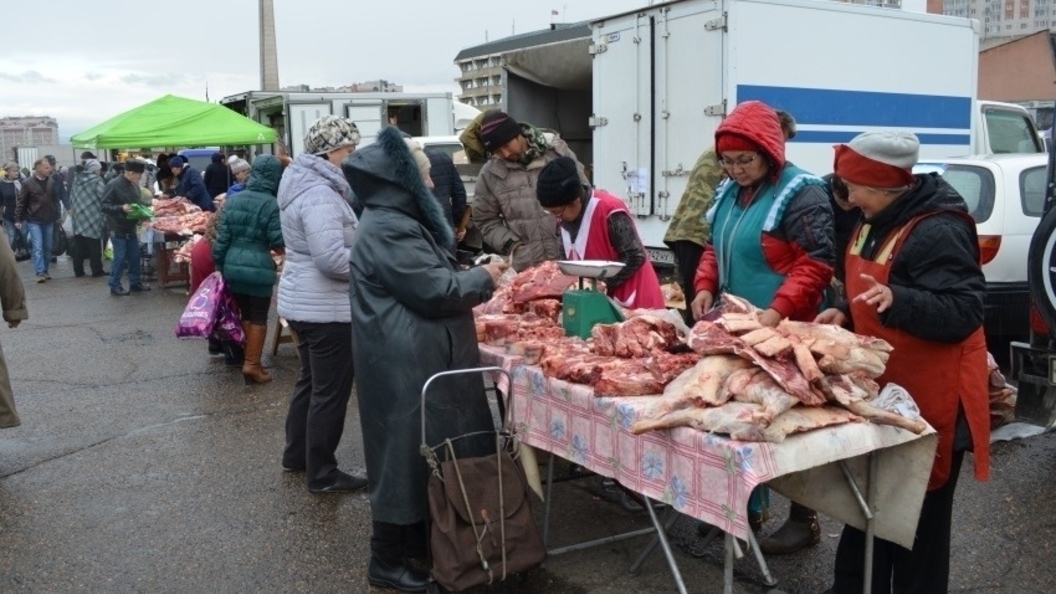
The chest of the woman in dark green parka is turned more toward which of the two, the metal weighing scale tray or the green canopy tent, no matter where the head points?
the green canopy tent

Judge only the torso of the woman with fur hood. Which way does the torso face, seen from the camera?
to the viewer's right

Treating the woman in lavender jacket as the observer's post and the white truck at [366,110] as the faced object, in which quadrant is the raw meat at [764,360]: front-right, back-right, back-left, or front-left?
back-right

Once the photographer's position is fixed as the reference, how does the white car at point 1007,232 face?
facing away from the viewer and to the right of the viewer

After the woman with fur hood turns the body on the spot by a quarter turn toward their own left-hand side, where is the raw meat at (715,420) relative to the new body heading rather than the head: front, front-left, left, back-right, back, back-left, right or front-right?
back-right

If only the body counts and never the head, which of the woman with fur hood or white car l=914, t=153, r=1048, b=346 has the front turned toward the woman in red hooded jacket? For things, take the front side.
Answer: the woman with fur hood

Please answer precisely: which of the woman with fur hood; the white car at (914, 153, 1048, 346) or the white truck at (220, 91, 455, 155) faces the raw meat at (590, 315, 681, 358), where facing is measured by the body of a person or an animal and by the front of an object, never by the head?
the woman with fur hood

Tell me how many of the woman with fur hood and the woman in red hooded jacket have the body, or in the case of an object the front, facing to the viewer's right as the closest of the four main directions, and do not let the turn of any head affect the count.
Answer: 1

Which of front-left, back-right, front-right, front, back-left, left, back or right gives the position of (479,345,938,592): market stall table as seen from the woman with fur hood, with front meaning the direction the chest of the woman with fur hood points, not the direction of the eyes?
front-right

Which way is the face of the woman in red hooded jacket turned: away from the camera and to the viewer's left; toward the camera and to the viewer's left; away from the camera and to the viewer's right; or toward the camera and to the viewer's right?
toward the camera and to the viewer's left
